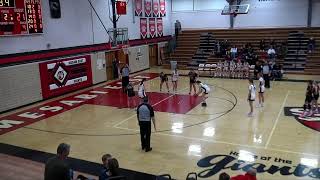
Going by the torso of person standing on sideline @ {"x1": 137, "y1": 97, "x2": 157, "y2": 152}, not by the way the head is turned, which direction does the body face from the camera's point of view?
away from the camera

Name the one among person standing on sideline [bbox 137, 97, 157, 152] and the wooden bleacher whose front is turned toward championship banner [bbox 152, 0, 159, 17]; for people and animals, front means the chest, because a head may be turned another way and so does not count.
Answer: the person standing on sideline

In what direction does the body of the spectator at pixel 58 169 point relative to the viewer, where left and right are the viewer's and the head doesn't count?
facing away from the viewer and to the right of the viewer

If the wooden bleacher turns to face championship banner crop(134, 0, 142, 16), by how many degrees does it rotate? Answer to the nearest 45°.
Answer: approximately 90° to its right

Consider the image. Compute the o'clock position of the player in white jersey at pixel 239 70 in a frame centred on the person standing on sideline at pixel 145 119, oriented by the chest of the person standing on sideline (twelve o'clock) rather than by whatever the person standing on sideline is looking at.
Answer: The player in white jersey is roughly at 1 o'clock from the person standing on sideline.

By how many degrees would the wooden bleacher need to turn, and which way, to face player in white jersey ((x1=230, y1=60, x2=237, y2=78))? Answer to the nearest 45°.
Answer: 0° — it already faces them

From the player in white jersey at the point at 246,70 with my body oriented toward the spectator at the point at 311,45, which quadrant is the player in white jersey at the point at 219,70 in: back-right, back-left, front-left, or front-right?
back-left

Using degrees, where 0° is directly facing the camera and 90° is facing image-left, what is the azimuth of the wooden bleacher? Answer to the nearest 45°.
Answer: approximately 0°

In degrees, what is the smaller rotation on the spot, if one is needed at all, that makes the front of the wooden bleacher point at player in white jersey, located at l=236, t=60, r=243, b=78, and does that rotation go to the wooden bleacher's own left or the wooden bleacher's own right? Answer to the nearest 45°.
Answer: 0° — it already faces them

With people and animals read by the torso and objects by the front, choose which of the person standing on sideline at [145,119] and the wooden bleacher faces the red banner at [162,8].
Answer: the person standing on sideline

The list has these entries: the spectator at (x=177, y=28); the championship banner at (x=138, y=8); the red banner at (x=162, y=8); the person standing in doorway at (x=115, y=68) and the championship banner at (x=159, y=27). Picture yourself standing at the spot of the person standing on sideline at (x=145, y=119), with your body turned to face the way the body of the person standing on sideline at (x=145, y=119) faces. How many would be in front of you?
5

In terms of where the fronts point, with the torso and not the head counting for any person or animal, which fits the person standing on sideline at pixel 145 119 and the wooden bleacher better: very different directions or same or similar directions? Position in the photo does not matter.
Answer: very different directions

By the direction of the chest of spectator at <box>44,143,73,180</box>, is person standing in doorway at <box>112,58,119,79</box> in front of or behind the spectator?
in front

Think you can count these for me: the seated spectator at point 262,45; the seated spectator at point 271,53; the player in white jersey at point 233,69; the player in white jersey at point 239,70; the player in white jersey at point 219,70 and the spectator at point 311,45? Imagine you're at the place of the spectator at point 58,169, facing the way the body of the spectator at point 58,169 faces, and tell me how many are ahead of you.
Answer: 6

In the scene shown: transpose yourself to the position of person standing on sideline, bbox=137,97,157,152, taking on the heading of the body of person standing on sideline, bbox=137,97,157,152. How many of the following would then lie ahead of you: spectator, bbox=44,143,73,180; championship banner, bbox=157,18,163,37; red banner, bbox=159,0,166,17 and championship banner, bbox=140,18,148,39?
3

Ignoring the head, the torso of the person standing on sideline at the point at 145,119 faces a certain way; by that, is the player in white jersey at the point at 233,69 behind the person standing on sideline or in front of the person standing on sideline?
in front

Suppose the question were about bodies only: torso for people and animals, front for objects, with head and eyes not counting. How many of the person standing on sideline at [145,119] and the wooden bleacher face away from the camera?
1

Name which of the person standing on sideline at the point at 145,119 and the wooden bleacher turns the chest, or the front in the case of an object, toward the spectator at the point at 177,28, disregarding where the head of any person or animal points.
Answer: the person standing on sideline
